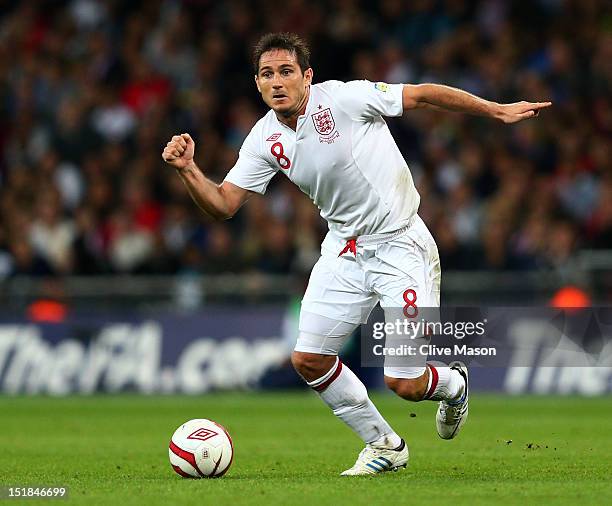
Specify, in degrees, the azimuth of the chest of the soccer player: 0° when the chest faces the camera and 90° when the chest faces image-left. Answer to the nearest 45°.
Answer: approximately 45°
